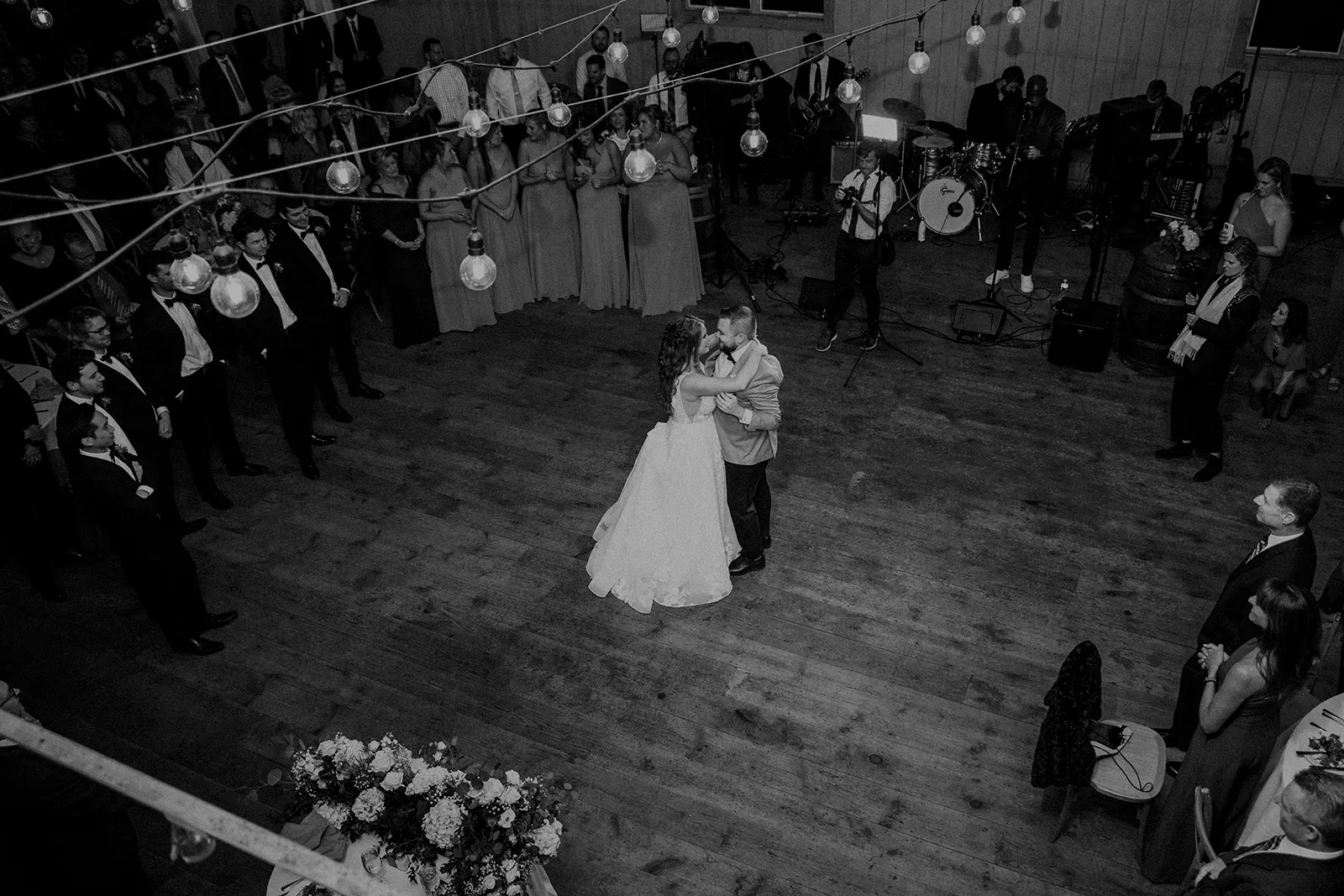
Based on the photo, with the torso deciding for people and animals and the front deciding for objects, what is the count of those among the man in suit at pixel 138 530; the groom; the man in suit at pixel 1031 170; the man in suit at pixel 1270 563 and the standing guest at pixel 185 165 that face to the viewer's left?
2

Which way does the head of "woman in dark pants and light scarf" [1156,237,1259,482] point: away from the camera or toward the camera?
toward the camera

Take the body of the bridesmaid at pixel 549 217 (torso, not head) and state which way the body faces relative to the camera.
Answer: toward the camera

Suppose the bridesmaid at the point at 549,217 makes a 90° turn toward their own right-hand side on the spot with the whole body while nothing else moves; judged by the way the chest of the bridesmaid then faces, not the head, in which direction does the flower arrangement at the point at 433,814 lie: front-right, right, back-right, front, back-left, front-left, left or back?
left

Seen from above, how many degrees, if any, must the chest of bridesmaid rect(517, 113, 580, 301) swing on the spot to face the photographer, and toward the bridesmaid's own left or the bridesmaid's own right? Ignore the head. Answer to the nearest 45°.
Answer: approximately 45° to the bridesmaid's own left

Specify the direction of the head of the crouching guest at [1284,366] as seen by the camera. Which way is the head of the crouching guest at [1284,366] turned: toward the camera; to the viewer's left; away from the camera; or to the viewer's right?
to the viewer's left

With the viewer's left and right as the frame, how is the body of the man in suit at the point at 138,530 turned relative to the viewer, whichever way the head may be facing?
facing to the right of the viewer

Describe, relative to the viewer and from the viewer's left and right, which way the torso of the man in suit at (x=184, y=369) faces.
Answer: facing the viewer and to the right of the viewer

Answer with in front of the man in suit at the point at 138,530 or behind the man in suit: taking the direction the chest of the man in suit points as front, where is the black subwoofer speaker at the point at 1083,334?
in front

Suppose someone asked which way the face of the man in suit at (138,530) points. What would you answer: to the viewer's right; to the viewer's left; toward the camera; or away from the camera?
to the viewer's right

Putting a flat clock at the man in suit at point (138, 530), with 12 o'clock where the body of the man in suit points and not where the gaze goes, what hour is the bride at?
The bride is roughly at 1 o'clock from the man in suit.

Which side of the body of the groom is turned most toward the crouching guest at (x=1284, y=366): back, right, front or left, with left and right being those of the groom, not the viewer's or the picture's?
back

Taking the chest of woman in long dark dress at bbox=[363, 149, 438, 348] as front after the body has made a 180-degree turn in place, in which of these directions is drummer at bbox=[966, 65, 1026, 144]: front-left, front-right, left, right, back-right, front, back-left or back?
back-right

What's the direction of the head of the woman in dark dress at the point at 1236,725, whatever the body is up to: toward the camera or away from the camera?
away from the camera

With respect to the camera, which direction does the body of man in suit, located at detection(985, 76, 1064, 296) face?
toward the camera

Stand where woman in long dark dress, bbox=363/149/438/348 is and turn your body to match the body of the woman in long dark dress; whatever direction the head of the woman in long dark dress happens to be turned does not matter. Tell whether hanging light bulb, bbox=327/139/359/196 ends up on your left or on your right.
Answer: on your right

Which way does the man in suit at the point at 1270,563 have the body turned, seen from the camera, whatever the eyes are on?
to the viewer's left

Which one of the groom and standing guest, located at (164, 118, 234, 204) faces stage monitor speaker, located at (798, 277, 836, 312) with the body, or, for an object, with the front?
the standing guest

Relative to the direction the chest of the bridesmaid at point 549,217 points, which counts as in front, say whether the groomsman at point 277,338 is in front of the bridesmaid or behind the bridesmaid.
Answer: in front

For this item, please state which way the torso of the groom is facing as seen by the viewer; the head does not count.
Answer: to the viewer's left
